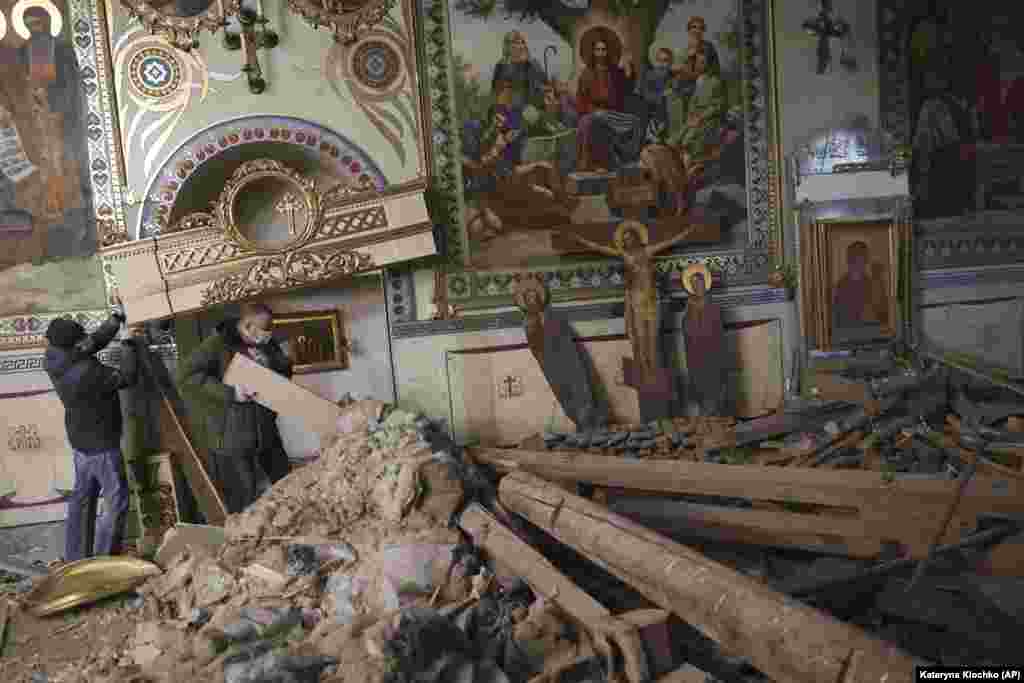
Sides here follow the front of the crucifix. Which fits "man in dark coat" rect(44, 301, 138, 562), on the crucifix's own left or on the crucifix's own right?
on the crucifix's own right

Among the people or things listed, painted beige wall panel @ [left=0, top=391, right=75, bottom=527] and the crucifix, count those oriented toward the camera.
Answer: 2

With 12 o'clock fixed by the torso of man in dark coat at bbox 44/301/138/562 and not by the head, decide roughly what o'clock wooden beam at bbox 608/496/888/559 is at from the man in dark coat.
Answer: The wooden beam is roughly at 3 o'clock from the man in dark coat.

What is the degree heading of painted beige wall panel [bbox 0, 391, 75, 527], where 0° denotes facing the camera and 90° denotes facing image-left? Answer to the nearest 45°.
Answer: approximately 0°

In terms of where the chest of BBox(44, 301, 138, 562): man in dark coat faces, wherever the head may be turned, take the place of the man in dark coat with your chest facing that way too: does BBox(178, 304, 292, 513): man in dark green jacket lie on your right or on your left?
on your right

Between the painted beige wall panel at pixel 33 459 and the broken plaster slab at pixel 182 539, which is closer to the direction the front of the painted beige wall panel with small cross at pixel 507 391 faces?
the broken plaster slab

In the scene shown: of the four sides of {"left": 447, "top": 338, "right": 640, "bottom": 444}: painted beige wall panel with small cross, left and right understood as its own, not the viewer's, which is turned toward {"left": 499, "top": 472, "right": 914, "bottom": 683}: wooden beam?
front

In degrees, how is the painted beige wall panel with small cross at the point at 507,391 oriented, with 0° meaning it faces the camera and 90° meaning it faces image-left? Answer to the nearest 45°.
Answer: approximately 0°

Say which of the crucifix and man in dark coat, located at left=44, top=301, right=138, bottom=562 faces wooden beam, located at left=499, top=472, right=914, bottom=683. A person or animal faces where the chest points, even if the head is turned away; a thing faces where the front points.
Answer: the crucifix

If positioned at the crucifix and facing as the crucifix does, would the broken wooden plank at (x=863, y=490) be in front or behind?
in front

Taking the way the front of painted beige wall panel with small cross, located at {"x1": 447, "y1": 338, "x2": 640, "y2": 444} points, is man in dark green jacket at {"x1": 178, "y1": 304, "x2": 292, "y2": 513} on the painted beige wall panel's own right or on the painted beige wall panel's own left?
on the painted beige wall panel's own right
